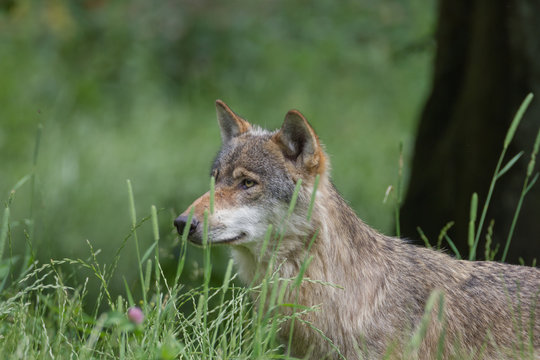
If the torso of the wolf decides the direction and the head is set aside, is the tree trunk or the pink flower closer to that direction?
the pink flower

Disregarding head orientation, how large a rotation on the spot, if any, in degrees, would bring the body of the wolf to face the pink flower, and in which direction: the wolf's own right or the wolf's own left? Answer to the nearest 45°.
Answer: approximately 45° to the wolf's own left

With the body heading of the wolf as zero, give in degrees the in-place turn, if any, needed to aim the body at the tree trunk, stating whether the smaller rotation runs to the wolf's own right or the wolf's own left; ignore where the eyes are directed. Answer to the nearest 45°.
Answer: approximately 135° to the wolf's own right

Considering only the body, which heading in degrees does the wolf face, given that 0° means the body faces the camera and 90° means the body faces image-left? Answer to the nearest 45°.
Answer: approximately 90°
